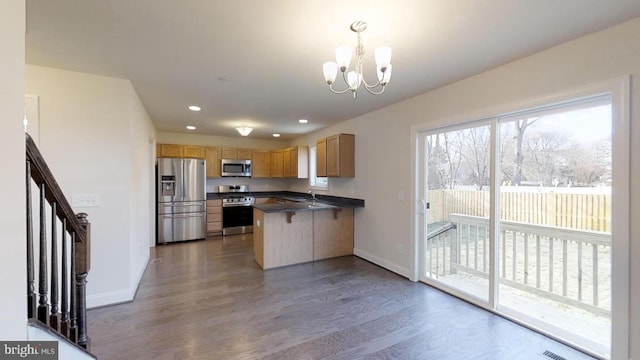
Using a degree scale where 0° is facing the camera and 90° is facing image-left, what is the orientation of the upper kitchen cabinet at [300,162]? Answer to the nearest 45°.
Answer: approximately 45°

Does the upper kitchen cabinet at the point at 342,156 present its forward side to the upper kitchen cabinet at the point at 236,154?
no

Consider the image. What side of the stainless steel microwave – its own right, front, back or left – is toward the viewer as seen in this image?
front

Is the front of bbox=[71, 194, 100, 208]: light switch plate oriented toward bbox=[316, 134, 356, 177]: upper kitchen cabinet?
no

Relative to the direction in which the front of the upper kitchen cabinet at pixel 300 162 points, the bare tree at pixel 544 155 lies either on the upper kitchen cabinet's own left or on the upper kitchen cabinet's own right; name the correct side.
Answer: on the upper kitchen cabinet's own left

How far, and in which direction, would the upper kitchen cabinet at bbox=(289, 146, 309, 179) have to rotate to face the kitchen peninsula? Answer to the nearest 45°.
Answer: approximately 45° to its left

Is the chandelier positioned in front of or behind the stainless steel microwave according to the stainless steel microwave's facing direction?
in front

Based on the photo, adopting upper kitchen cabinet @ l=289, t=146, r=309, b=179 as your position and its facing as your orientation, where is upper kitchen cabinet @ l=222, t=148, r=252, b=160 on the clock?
upper kitchen cabinet @ l=222, t=148, r=252, b=160 is roughly at 2 o'clock from upper kitchen cabinet @ l=289, t=146, r=309, b=179.

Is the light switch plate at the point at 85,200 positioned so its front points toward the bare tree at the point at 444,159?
no

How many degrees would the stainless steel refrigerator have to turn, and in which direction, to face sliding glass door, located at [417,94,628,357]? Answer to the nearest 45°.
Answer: approximately 45° to its left

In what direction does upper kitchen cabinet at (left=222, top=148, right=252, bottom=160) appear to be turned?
toward the camera

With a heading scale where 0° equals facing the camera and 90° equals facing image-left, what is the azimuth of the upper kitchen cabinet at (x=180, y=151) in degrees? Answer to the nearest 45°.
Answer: approximately 0°
